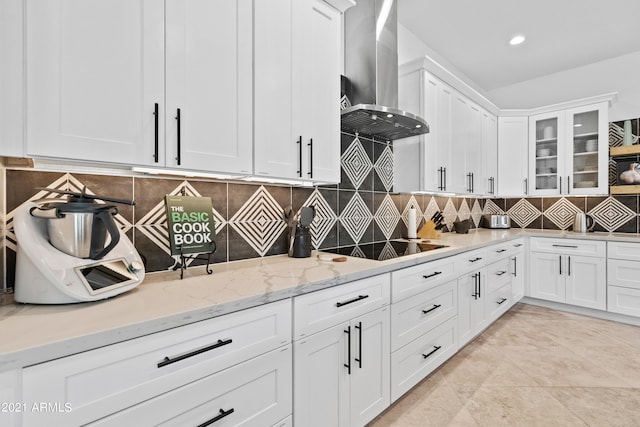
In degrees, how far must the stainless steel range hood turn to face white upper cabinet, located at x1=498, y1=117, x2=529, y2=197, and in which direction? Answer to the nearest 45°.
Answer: approximately 90° to its left

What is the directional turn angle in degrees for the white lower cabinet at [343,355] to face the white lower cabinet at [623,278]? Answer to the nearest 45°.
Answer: approximately 90° to its left

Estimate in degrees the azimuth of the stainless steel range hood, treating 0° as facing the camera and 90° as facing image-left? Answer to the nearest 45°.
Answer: approximately 315°

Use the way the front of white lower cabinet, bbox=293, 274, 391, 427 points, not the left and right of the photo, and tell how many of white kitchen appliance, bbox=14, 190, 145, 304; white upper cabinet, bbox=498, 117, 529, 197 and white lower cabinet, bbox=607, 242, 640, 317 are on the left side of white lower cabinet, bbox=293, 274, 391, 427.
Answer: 2

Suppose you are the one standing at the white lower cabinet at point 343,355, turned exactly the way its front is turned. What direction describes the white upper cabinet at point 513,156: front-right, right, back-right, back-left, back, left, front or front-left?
left

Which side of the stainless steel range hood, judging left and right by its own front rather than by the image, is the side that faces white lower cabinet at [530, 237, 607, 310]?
left

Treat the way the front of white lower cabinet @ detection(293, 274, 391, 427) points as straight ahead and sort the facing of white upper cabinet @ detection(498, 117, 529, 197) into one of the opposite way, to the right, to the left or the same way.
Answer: to the right

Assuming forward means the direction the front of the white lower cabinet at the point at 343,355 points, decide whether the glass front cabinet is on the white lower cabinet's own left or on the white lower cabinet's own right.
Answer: on the white lower cabinet's own left

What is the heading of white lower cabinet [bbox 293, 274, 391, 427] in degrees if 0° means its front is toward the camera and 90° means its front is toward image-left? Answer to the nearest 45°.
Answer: approximately 315°

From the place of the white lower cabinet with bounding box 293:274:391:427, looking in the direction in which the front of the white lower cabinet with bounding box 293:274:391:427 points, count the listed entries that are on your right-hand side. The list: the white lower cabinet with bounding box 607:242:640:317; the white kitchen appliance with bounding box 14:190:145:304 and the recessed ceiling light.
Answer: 1

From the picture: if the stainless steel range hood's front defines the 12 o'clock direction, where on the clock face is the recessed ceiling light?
The recessed ceiling light is roughly at 9 o'clock from the stainless steel range hood.

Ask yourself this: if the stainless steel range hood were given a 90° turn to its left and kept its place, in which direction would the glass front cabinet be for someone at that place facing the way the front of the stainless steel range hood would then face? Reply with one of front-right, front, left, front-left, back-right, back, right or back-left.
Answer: front
